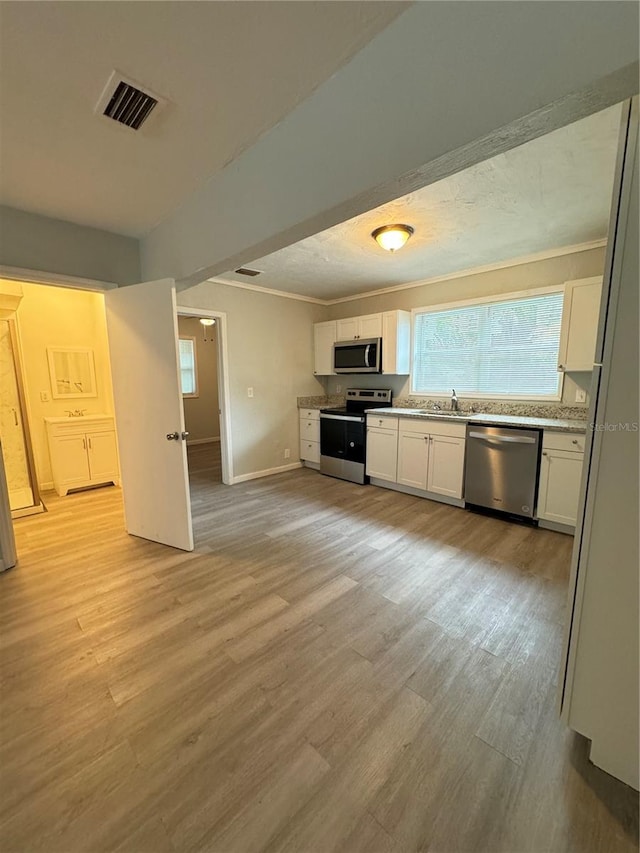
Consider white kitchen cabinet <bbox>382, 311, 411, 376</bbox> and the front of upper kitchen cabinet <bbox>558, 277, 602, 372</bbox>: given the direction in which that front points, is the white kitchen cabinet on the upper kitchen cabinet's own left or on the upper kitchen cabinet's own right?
on the upper kitchen cabinet's own right

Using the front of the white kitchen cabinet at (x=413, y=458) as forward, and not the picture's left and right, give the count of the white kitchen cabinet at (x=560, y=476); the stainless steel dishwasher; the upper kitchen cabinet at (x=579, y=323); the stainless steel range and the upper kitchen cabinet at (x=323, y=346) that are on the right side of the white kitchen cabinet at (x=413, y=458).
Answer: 2

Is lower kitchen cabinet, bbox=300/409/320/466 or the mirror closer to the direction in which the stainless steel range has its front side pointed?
the mirror

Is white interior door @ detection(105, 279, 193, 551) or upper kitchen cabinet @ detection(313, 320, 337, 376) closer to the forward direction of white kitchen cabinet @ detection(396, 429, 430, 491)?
the white interior door

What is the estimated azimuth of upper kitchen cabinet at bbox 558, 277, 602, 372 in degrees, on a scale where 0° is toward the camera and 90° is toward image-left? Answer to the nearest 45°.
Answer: approximately 45°

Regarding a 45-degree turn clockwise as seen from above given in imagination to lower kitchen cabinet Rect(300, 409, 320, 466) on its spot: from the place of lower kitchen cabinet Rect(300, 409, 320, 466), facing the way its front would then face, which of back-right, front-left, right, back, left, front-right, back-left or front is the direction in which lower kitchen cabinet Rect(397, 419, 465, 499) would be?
back-left

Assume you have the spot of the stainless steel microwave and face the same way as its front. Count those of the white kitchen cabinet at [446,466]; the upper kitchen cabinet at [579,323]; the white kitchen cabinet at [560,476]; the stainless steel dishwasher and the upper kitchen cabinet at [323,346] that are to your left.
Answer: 4

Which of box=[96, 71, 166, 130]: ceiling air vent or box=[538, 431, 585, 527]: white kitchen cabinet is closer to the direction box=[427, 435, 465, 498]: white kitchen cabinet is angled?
the ceiling air vent

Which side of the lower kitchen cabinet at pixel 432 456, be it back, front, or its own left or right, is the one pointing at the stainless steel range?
right
